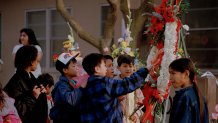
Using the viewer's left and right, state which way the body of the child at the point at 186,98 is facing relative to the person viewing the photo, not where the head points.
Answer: facing to the left of the viewer

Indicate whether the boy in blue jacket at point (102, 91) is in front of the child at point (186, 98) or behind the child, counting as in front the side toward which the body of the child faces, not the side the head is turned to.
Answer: in front

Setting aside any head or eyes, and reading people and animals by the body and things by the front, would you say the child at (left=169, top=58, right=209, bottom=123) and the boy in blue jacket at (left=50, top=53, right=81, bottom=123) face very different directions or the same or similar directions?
very different directions

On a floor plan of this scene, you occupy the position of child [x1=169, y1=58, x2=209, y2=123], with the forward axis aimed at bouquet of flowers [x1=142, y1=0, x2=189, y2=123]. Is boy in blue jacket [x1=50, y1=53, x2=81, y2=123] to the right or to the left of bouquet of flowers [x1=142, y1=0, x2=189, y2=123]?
left

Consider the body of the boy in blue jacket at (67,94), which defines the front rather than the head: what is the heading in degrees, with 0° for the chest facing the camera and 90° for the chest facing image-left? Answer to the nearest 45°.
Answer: approximately 270°

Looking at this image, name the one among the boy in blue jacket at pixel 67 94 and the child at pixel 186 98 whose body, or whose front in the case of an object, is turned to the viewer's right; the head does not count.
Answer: the boy in blue jacket

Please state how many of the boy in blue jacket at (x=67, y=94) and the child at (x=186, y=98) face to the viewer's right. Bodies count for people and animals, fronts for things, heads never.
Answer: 1

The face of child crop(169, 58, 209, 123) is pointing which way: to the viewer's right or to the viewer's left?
to the viewer's left

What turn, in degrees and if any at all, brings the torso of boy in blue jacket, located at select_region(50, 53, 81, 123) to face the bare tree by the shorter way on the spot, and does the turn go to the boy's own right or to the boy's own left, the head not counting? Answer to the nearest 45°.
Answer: approximately 90° to the boy's own left

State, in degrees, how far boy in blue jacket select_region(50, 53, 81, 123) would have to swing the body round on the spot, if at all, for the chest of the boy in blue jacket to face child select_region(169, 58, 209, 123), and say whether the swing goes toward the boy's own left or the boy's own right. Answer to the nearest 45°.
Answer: approximately 45° to the boy's own right

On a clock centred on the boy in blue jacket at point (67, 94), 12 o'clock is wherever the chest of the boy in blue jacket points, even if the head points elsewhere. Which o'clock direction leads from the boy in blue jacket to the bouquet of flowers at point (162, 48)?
The bouquet of flowers is roughly at 12 o'clock from the boy in blue jacket.

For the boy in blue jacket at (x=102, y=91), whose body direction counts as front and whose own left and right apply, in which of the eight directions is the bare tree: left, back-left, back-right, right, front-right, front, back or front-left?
front-left
